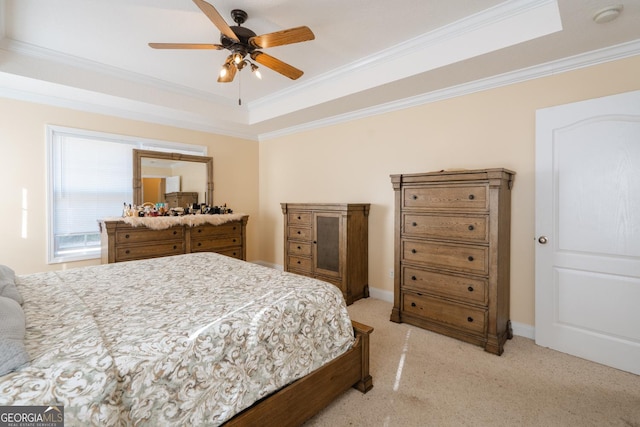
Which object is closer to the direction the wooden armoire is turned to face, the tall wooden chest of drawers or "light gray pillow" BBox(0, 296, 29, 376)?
the light gray pillow

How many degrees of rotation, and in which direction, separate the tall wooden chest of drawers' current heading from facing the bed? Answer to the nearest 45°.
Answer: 0° — it already faces it

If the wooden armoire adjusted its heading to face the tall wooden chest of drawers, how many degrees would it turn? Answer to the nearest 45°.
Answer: approximately 90° to its left

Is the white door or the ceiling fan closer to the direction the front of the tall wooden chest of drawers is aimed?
the ceiling fan

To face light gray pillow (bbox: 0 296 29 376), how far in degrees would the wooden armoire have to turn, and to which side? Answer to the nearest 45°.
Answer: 0° — it already faces it

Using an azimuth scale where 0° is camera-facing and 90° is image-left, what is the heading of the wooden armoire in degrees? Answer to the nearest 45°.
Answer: approximately 45°

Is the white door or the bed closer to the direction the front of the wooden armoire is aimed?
the bed
